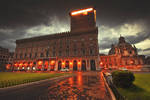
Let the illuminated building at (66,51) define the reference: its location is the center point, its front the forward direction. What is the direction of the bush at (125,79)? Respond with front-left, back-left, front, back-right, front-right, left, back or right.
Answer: front-left

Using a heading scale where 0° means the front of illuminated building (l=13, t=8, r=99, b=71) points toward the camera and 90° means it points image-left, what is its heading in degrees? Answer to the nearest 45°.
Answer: approximately 45°
